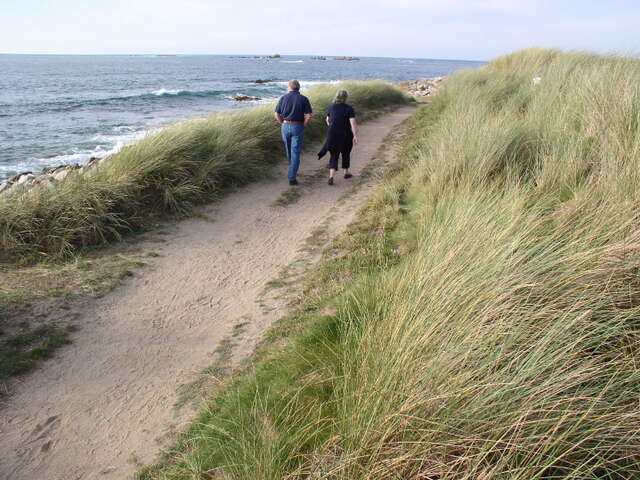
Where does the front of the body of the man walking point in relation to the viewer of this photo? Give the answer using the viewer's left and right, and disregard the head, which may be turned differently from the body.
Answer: facing away from the viewer

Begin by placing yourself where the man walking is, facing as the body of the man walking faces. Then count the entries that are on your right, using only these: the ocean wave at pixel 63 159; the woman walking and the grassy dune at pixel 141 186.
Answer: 1

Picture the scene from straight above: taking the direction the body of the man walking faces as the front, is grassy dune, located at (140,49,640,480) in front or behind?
behind

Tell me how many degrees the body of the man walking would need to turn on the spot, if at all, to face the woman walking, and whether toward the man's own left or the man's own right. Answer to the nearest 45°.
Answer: approximately 90° to the man's own right

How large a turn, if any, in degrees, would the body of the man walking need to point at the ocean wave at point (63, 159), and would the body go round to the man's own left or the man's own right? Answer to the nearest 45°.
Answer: approximately 45° to the man's own left
